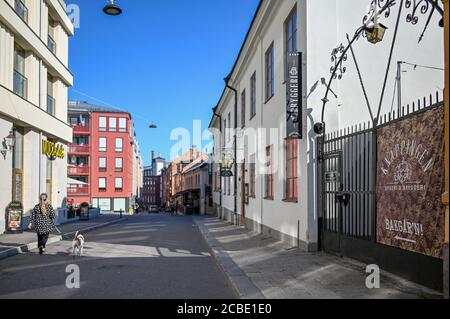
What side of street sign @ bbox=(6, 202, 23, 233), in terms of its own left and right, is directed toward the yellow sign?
back

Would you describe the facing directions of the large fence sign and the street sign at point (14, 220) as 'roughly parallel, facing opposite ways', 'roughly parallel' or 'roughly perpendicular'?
roughly perpendicular

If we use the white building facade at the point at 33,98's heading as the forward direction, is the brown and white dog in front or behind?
in front

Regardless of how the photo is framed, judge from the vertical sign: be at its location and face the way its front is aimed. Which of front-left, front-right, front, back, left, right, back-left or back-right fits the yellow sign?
back-right

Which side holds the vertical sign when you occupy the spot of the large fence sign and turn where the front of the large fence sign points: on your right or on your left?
on your right

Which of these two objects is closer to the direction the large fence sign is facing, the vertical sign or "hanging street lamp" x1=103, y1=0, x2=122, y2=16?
the hanging street lamp

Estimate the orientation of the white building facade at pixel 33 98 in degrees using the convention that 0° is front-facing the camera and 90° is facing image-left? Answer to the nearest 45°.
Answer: approximately 315°

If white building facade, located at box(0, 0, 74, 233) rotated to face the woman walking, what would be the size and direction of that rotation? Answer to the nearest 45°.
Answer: approximately 45° to its right

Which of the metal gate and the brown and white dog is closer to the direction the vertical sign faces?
the metal gate

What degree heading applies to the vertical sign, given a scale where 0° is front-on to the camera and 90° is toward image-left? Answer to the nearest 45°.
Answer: approximately 0°

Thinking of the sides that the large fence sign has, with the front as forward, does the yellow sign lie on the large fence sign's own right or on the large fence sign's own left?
on the large fence sign's own right
